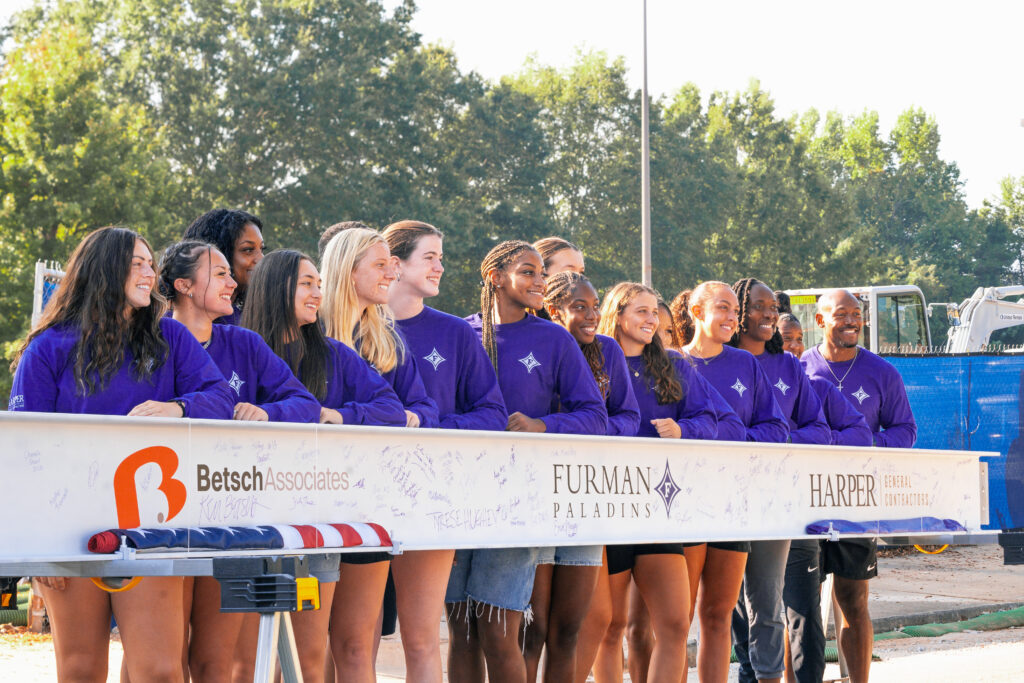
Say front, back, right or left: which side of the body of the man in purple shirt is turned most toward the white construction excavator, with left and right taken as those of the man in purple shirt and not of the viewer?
back

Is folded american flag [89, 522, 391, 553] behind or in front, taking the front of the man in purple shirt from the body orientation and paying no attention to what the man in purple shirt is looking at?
in front

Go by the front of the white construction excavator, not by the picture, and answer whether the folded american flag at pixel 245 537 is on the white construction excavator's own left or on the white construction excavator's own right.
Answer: on the white construction excavator's own right

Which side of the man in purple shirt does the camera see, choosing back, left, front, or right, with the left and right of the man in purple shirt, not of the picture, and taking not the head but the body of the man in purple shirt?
front

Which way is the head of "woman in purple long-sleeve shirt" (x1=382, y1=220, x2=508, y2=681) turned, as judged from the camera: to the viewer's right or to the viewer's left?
to the viewer's right

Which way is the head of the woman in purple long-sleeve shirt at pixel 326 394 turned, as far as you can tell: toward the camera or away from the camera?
toward the camera

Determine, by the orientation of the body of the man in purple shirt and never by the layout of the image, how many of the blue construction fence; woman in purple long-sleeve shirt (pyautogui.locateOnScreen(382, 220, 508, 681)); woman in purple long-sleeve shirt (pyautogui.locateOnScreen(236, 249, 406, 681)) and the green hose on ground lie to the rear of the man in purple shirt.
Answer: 2
